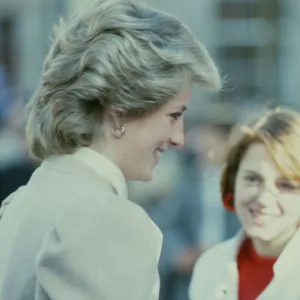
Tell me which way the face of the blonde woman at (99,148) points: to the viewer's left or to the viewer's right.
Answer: to the viewer's right

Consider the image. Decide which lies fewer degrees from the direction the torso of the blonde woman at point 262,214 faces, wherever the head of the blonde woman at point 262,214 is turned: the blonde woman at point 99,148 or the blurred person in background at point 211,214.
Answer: the blonde woman

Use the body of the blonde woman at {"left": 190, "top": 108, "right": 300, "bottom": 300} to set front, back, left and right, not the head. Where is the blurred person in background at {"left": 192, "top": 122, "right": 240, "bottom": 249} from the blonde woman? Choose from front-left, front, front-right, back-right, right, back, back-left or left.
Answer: back

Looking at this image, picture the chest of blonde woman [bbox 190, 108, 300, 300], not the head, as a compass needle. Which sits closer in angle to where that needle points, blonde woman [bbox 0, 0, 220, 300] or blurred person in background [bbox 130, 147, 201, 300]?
the blonde woman

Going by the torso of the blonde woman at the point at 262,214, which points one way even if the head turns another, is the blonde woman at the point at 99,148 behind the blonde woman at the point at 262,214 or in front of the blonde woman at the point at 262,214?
in front

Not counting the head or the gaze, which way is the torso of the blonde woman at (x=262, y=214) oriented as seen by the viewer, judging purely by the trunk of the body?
toward the camera

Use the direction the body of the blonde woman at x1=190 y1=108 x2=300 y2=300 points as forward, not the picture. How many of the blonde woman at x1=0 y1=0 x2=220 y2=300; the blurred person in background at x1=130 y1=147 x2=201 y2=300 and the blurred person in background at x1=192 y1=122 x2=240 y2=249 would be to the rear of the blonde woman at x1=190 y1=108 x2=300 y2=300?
2

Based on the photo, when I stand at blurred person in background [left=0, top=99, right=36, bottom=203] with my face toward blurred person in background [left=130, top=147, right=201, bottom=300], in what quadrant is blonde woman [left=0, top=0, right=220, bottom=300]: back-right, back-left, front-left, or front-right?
front-right
